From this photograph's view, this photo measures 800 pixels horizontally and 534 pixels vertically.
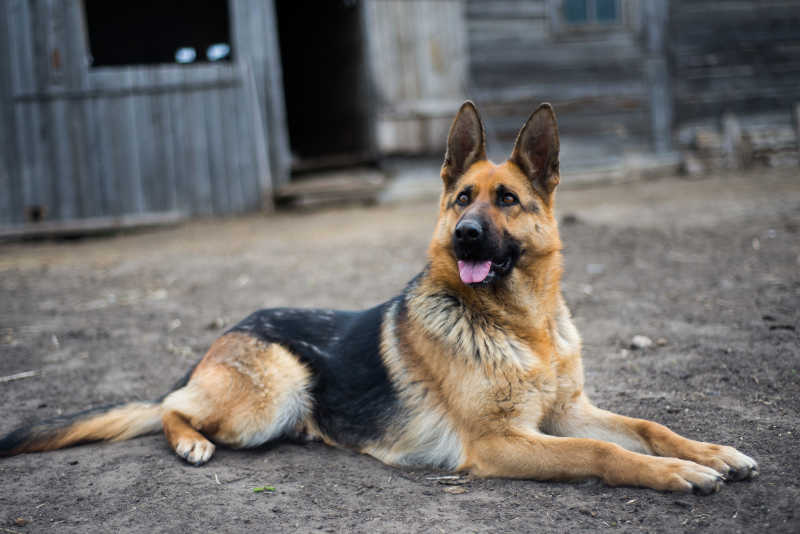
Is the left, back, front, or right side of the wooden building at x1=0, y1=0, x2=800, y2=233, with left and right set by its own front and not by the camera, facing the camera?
front

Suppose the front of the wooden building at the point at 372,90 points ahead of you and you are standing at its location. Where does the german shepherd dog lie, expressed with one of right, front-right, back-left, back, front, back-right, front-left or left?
front
